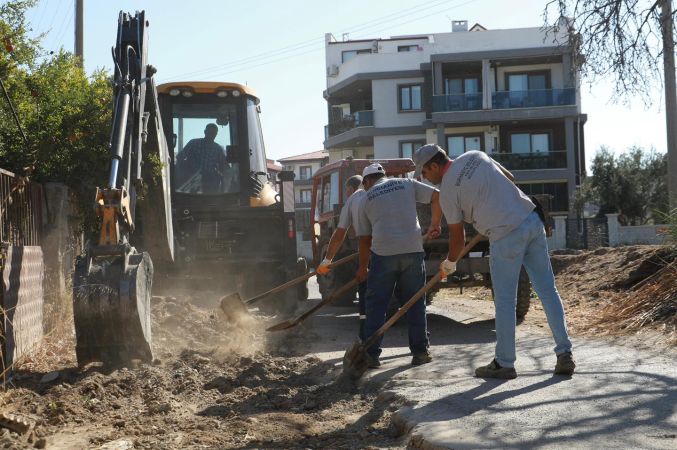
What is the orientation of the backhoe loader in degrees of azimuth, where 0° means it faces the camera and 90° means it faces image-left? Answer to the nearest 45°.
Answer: approximately 180°

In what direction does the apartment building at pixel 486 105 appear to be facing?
toward the camera

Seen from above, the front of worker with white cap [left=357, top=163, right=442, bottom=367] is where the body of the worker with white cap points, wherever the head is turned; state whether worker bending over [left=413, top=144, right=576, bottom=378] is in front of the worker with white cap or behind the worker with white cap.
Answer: behind

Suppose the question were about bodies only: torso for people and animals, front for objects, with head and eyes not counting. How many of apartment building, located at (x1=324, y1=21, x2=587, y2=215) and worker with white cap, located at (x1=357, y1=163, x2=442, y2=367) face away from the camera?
1

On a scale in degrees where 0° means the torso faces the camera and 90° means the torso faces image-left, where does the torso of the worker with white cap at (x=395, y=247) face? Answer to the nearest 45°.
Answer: approximately 180°

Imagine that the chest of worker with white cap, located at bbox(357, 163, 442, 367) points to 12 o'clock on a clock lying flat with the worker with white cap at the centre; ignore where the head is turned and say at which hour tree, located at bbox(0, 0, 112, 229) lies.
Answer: The tree is roughly at 10 o'clock from the worker with white cap.

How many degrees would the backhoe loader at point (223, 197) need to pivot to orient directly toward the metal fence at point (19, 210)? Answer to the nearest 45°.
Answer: approximately 135° to its left

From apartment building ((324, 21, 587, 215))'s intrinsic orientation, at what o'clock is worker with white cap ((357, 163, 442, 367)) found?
The worker with white cap is roughly at 12 o'clock from the apartment building.

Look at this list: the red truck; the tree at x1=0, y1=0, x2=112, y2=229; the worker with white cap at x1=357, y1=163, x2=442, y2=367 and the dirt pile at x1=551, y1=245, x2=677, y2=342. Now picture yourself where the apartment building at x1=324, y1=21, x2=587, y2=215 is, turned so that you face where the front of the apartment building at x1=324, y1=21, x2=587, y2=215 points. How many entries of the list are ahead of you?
4

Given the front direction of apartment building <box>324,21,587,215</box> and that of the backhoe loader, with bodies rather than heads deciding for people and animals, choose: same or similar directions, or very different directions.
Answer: very different directions

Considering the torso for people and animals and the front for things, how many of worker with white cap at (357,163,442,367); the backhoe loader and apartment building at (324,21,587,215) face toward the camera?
1

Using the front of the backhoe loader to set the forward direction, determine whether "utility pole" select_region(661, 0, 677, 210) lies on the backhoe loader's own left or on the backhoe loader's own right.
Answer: on the backhoe loader's own right

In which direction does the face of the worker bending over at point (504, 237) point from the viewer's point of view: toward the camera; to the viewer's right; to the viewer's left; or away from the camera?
to the viewer's left

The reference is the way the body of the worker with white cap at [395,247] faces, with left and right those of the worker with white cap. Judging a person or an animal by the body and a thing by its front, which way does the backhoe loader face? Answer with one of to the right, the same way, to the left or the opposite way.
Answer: the same way
